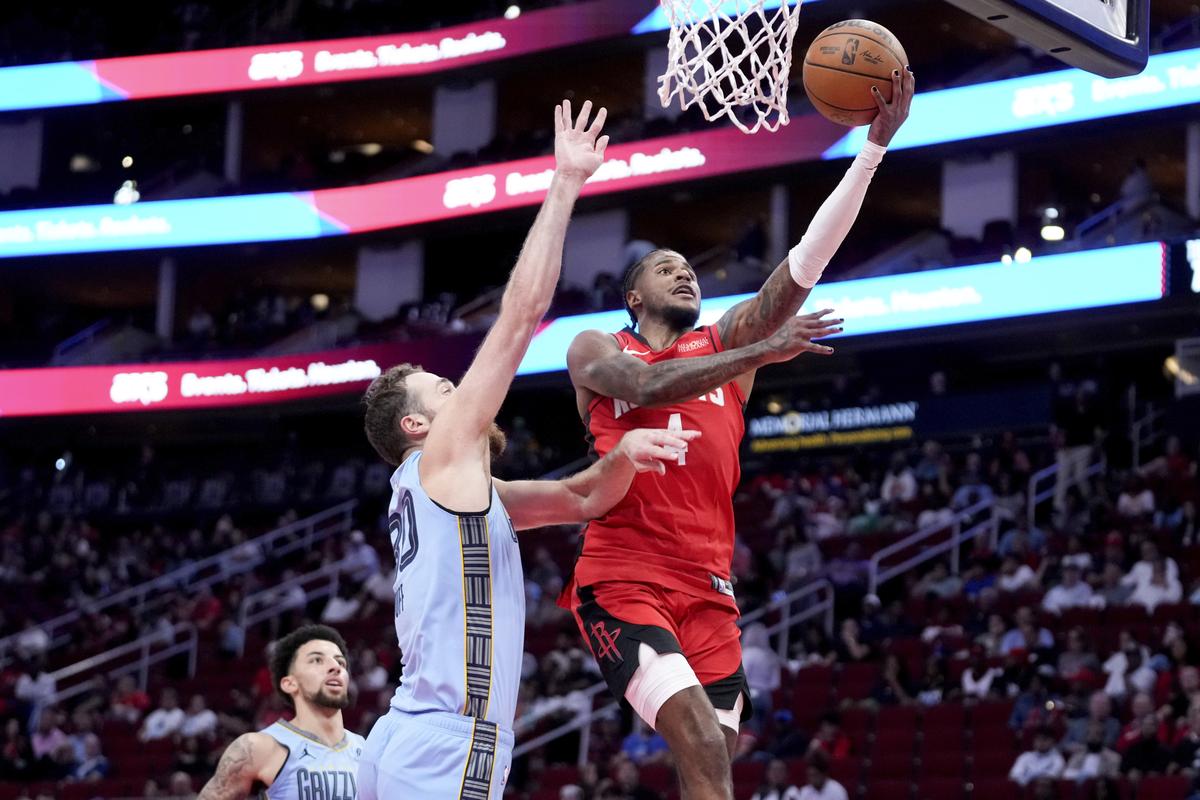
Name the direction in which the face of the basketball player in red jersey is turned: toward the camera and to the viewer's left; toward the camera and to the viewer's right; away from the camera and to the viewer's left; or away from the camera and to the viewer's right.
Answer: toward the camera and to the viewer's right

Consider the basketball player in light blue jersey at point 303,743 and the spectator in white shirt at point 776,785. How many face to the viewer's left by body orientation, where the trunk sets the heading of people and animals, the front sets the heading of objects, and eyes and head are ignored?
0

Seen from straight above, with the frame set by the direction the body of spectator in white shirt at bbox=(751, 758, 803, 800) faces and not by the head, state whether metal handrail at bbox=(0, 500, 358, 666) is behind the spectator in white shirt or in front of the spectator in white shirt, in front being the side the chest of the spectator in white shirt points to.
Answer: behind

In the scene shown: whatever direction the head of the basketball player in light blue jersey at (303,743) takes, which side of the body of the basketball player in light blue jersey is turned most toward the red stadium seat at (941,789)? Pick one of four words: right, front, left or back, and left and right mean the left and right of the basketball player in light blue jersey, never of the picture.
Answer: left

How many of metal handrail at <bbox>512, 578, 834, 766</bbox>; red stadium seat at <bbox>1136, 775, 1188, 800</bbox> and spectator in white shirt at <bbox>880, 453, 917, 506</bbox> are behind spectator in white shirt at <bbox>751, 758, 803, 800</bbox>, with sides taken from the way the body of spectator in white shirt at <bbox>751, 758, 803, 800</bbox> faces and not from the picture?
2

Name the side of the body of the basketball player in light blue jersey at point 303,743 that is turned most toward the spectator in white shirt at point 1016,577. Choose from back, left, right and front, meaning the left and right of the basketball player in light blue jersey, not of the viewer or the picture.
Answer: left

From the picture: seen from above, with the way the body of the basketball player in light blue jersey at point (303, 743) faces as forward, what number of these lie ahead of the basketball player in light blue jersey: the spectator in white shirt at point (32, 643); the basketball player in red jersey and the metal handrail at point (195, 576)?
1

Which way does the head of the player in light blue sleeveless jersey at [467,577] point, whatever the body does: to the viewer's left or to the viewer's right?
to the viewer's right

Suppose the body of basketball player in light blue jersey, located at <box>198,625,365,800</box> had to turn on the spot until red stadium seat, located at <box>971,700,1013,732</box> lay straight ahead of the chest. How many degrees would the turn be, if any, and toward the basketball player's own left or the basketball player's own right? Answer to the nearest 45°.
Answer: approximately 90° to the basketball player's own left

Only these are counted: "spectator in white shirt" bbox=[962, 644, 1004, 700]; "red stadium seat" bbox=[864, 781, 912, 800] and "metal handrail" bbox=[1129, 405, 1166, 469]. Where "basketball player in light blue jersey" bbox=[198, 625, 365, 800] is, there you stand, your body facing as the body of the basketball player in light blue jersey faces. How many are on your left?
3

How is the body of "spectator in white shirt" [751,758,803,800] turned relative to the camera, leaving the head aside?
toward the camera

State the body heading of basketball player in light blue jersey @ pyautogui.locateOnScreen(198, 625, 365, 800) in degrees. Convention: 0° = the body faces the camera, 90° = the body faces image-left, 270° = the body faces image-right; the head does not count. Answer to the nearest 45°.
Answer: approximately 315°

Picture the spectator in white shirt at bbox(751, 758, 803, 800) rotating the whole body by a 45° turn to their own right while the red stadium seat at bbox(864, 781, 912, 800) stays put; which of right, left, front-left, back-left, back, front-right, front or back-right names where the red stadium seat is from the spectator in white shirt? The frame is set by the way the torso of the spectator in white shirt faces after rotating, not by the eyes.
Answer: back-left
